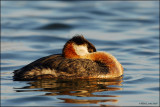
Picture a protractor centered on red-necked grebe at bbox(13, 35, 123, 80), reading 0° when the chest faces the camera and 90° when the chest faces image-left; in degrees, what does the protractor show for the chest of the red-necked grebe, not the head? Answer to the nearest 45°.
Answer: approximately 270°
